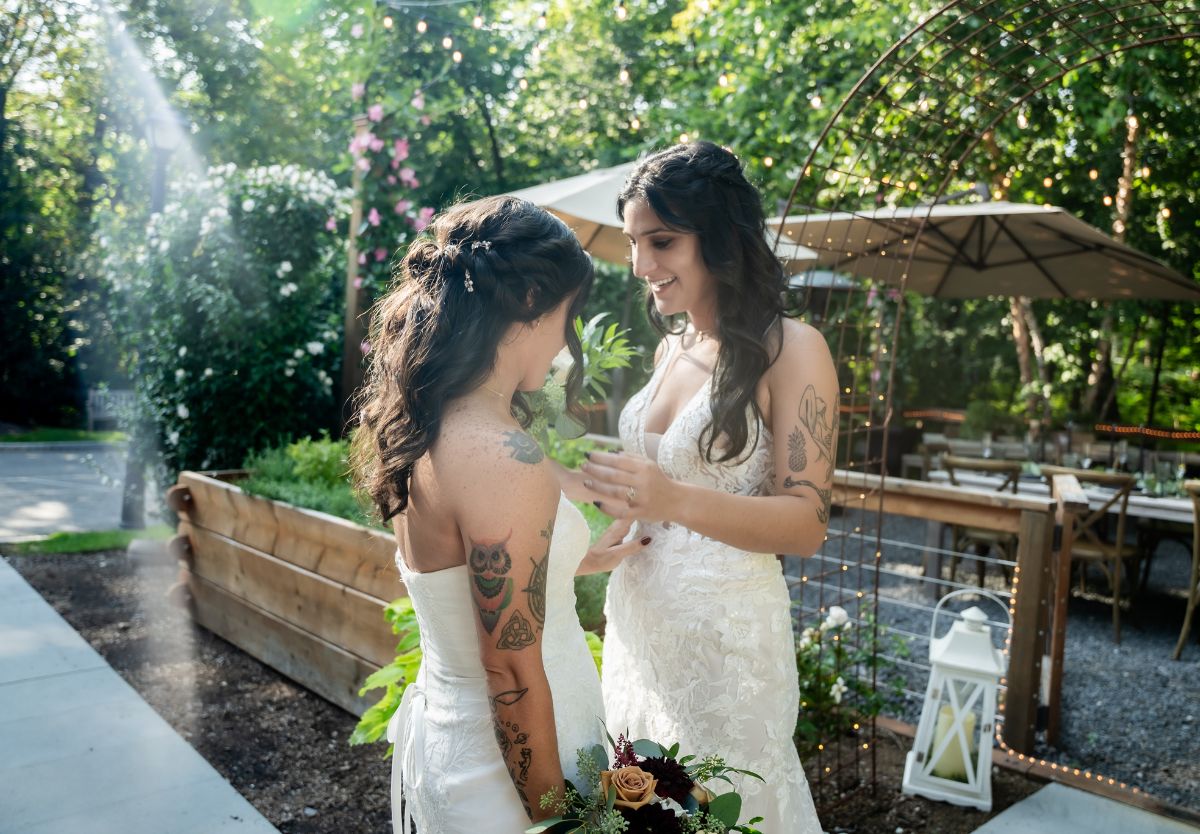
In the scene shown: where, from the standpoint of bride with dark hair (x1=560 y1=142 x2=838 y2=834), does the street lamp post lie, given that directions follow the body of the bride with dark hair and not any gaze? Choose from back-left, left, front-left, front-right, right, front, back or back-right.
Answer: right

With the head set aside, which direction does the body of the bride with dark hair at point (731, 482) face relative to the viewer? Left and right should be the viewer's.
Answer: facing the viewer and to the left of the viewer

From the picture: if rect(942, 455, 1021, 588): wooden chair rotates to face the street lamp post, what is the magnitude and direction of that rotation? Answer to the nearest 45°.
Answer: approximately 90° to its left

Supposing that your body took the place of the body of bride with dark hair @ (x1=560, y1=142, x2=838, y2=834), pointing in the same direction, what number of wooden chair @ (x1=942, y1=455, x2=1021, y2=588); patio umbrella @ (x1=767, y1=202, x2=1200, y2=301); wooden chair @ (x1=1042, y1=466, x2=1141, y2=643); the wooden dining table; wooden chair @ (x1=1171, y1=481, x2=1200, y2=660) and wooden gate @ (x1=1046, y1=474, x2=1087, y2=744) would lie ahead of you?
0

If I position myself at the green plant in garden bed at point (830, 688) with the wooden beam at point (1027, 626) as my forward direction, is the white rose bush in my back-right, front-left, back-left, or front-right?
back-left

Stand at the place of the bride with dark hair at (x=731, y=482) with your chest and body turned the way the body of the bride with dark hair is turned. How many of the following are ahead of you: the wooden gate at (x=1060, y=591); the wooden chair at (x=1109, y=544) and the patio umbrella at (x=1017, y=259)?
0

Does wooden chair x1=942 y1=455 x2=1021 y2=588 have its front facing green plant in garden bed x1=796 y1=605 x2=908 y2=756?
no

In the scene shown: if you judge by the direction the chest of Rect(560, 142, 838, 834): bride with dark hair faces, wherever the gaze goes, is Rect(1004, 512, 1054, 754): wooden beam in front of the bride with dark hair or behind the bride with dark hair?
behind

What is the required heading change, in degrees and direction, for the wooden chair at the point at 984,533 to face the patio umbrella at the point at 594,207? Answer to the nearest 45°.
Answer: approximately 135° to its left

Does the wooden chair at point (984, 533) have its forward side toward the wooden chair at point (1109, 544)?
no

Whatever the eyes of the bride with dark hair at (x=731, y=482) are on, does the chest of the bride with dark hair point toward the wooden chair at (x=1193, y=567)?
no

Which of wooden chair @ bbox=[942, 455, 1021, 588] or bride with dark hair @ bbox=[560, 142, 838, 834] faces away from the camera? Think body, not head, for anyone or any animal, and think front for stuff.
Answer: the wooden chair

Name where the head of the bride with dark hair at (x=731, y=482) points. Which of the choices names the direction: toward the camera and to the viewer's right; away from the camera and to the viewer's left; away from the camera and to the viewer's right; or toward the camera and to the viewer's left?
toward the camera and to the viewer's left

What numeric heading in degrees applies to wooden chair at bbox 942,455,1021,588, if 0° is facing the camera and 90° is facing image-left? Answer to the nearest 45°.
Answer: approximately 180°

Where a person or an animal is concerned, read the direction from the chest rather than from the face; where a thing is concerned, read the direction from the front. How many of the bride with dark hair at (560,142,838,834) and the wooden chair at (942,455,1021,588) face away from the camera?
1

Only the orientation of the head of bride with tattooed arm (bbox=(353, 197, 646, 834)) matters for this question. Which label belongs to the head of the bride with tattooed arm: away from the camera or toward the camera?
away from the camera
